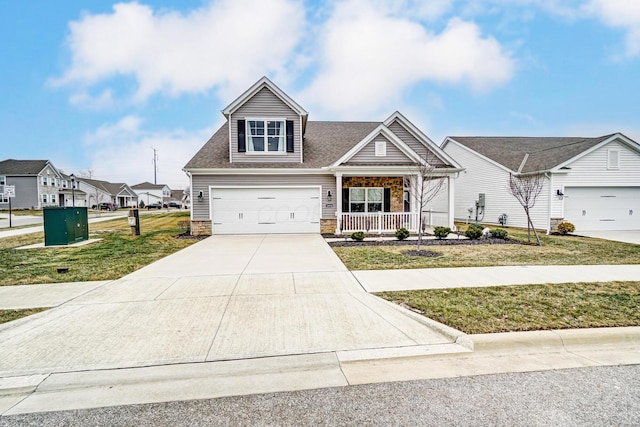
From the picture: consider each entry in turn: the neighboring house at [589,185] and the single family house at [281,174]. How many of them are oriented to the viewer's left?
0

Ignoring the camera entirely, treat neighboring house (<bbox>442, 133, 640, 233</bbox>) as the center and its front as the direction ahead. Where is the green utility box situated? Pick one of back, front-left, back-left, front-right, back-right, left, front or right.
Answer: right

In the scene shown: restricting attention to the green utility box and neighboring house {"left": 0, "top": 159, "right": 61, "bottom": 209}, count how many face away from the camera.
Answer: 0

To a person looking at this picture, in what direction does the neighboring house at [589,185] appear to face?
facing the viewer and to the right of the viewer

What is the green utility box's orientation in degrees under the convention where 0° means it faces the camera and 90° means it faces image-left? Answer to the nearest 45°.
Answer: approximately 315°

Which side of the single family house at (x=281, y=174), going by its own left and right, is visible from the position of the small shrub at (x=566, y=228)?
left

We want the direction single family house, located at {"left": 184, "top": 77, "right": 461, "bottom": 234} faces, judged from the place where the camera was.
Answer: facing the viewer
